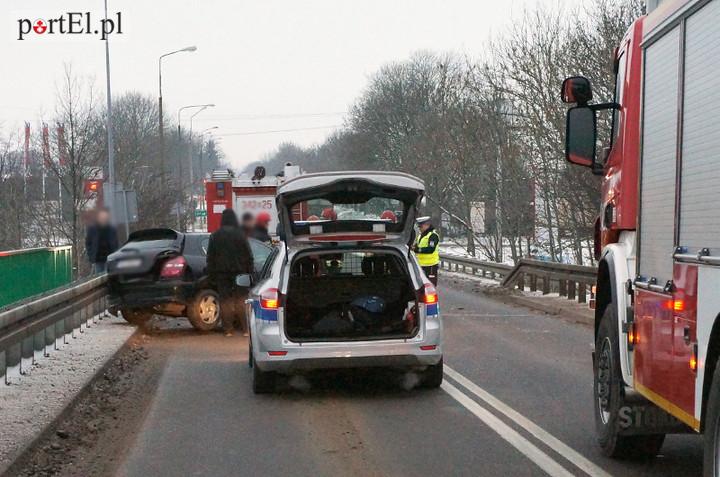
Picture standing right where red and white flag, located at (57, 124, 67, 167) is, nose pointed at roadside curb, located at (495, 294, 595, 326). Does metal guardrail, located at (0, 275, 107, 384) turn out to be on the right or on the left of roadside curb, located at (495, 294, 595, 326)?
right

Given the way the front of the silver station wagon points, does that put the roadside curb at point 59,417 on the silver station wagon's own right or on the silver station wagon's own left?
on the silver station wagon's own left

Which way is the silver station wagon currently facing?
away from the camera

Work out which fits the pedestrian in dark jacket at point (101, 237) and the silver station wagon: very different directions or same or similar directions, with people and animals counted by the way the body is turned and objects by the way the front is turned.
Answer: very different directions

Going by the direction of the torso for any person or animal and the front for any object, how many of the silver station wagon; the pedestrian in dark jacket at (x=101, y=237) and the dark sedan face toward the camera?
1

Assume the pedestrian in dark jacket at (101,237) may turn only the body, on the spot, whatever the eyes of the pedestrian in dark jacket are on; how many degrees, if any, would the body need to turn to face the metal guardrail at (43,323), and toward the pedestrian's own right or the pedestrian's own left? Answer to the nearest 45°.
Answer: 0° — they already face it

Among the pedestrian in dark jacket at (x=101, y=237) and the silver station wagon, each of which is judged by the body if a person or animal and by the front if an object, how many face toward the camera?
1

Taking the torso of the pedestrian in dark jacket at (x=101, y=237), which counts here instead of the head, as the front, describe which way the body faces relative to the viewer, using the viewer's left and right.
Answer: facing the viewer

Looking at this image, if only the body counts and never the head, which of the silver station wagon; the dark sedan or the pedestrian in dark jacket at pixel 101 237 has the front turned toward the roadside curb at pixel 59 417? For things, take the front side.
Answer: the pedestrian in dark jacket

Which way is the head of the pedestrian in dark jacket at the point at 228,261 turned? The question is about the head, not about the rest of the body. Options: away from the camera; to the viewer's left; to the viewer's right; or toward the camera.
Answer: away from the camera

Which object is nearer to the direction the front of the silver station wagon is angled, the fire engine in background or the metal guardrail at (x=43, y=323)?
the fire engine in background

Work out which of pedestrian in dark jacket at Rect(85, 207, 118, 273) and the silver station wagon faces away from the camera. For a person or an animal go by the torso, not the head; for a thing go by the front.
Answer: the silver station wagon

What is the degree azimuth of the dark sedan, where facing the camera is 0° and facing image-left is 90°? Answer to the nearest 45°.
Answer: approximately 225°
